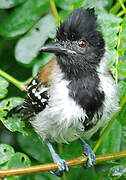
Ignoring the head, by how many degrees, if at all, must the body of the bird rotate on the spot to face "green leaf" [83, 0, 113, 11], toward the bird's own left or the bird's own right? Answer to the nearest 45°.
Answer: approximately 90° to the bird's own left

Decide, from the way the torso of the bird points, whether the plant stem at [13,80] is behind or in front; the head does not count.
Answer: behind

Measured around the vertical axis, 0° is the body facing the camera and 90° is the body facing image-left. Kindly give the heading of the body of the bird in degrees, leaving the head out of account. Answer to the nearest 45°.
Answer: approximately 315°

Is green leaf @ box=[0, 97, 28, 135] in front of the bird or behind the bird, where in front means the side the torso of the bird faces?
behind
